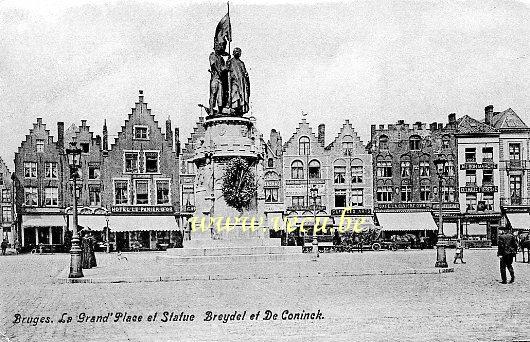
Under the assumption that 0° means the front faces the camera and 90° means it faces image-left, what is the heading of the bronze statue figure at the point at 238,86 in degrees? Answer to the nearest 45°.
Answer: approximately 0°

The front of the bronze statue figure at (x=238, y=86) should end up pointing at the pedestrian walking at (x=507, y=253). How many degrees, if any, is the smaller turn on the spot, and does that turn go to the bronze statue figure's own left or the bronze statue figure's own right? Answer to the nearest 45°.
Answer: approximately 45° to the bronze statue figure's own left
